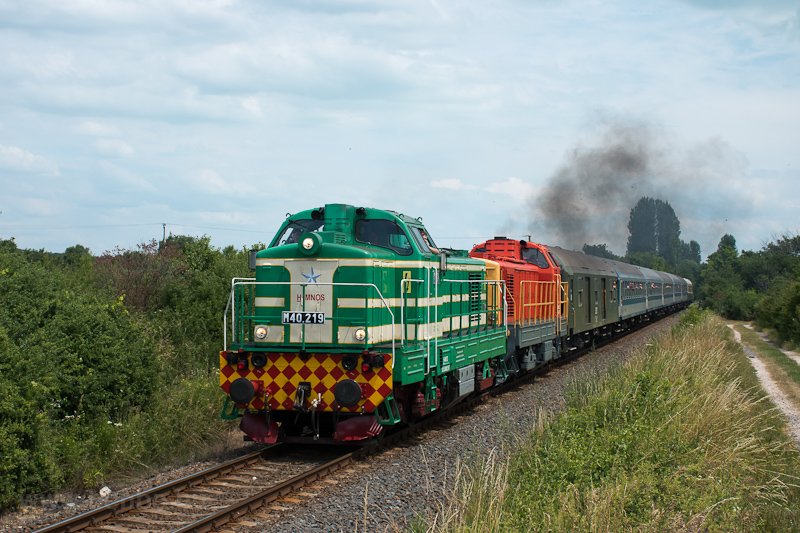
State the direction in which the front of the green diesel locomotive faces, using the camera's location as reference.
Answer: facing the viewer and to the left of the viewer
